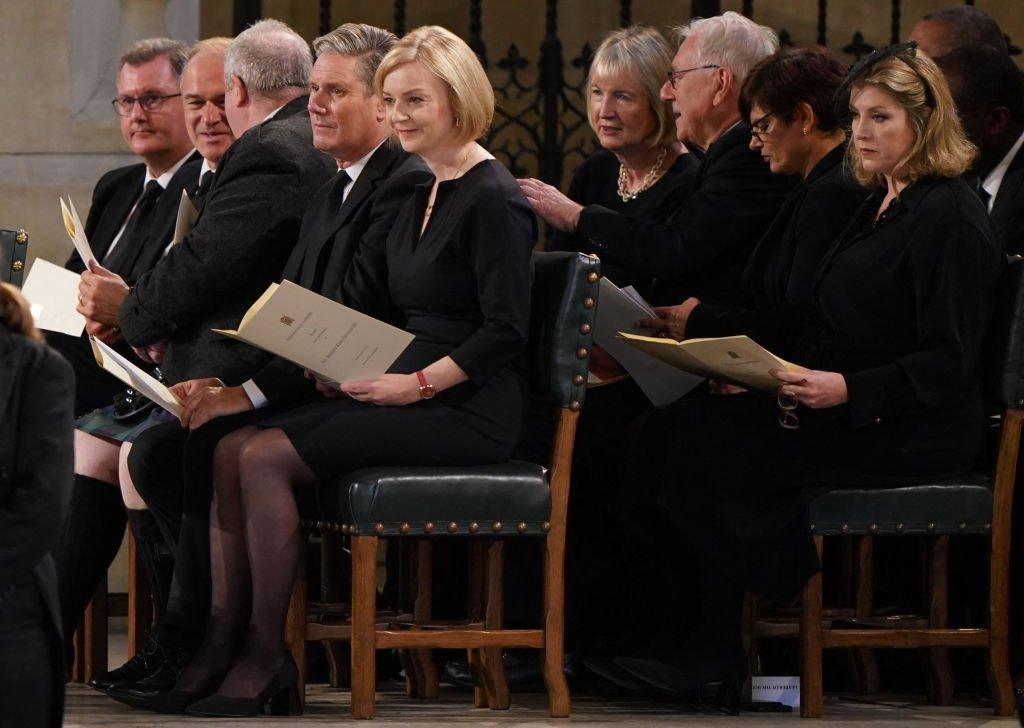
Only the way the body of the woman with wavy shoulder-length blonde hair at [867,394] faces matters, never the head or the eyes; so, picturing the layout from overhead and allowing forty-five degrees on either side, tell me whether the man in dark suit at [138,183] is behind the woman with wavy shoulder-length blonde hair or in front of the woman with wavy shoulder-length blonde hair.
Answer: in front

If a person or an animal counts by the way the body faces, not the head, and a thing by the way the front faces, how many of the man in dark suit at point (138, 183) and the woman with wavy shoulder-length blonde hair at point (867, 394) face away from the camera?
0

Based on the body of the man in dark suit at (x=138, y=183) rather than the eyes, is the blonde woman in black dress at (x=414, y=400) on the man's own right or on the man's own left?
on the man's own left

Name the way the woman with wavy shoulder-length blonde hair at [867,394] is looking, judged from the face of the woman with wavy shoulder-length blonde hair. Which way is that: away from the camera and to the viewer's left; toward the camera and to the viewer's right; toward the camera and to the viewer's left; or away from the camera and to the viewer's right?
toward the camera and to the viewer's left

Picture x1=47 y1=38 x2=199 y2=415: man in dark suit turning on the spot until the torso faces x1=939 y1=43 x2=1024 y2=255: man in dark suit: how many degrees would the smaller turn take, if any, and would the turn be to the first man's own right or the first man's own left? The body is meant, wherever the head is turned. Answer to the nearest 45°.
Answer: approximately 90° to the first man's own left

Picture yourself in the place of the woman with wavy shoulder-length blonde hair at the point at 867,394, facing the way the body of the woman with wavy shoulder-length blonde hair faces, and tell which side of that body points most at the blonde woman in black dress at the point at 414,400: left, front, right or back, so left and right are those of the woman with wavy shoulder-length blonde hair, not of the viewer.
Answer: front

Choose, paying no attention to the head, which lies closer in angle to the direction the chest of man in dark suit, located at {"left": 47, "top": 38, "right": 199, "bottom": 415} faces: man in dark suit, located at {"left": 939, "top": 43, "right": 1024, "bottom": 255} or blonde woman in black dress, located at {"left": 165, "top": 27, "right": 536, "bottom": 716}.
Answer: the blonde woman in black dress

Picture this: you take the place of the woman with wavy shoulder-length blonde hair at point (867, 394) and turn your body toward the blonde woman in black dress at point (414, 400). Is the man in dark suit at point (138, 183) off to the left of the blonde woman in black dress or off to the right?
right

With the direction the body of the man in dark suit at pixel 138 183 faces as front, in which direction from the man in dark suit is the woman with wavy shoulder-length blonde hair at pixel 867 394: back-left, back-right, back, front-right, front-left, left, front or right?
left

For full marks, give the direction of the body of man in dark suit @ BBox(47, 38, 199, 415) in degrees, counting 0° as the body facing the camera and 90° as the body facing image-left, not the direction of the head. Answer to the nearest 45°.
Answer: approximately 45°

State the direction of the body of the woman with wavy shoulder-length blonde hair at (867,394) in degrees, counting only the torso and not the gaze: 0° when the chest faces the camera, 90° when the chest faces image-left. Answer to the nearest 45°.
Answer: approximately 90°

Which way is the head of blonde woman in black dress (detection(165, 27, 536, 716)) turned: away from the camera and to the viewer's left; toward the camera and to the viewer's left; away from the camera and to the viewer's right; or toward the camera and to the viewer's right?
toward the camera and to the viewer's left
